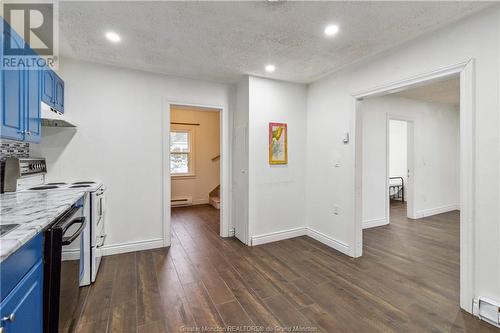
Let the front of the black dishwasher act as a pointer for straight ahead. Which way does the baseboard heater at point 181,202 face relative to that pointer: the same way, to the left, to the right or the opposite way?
to the right

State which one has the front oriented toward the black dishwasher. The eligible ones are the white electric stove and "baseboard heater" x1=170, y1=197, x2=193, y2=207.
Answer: the baseboard heater

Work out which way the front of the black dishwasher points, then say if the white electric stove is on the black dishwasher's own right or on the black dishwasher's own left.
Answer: on the black dishwasher's own left

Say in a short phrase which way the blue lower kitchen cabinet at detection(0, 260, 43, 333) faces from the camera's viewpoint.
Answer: facing to the right of the viewer

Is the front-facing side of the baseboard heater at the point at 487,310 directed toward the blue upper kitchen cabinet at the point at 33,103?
yes

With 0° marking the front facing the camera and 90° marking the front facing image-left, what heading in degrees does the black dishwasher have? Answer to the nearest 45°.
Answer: approximately 270°

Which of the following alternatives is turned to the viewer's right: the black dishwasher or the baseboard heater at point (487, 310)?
the black dishwasher

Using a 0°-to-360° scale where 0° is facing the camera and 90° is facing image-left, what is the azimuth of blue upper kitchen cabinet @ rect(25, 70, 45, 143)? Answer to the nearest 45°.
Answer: approximately 270°

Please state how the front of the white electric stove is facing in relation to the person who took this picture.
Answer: facing to the right of the viewer

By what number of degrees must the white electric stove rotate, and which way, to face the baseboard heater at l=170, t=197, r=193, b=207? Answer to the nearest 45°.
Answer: approximately 45° to its left

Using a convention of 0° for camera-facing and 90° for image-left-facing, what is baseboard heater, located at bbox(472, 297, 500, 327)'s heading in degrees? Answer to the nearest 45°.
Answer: approximately 45°

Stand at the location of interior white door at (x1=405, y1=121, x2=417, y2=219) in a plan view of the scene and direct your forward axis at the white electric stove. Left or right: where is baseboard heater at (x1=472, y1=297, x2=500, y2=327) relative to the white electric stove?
left
